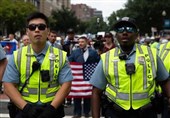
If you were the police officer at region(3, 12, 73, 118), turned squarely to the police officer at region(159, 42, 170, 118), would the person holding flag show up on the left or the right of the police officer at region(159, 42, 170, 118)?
left

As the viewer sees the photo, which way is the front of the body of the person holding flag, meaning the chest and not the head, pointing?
toward the camera

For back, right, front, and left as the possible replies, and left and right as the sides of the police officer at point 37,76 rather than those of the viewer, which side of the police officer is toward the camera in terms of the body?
front

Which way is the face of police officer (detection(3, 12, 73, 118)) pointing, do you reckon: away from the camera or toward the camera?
toward the camera

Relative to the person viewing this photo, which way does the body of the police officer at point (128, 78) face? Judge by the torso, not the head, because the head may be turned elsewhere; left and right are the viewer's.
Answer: facing the viewer

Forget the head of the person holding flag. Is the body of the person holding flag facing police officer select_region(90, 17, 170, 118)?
yes

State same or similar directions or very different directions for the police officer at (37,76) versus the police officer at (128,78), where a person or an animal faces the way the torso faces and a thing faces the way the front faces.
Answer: same or similar directions

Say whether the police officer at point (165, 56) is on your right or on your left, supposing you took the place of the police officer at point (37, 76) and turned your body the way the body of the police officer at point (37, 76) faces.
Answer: on your left

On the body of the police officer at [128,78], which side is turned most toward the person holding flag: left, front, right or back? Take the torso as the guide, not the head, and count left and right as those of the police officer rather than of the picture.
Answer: back

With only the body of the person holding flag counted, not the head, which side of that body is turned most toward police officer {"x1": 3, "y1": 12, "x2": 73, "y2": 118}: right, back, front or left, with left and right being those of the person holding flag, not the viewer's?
front

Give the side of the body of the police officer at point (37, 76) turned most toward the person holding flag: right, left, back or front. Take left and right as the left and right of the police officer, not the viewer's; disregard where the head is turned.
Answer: back
